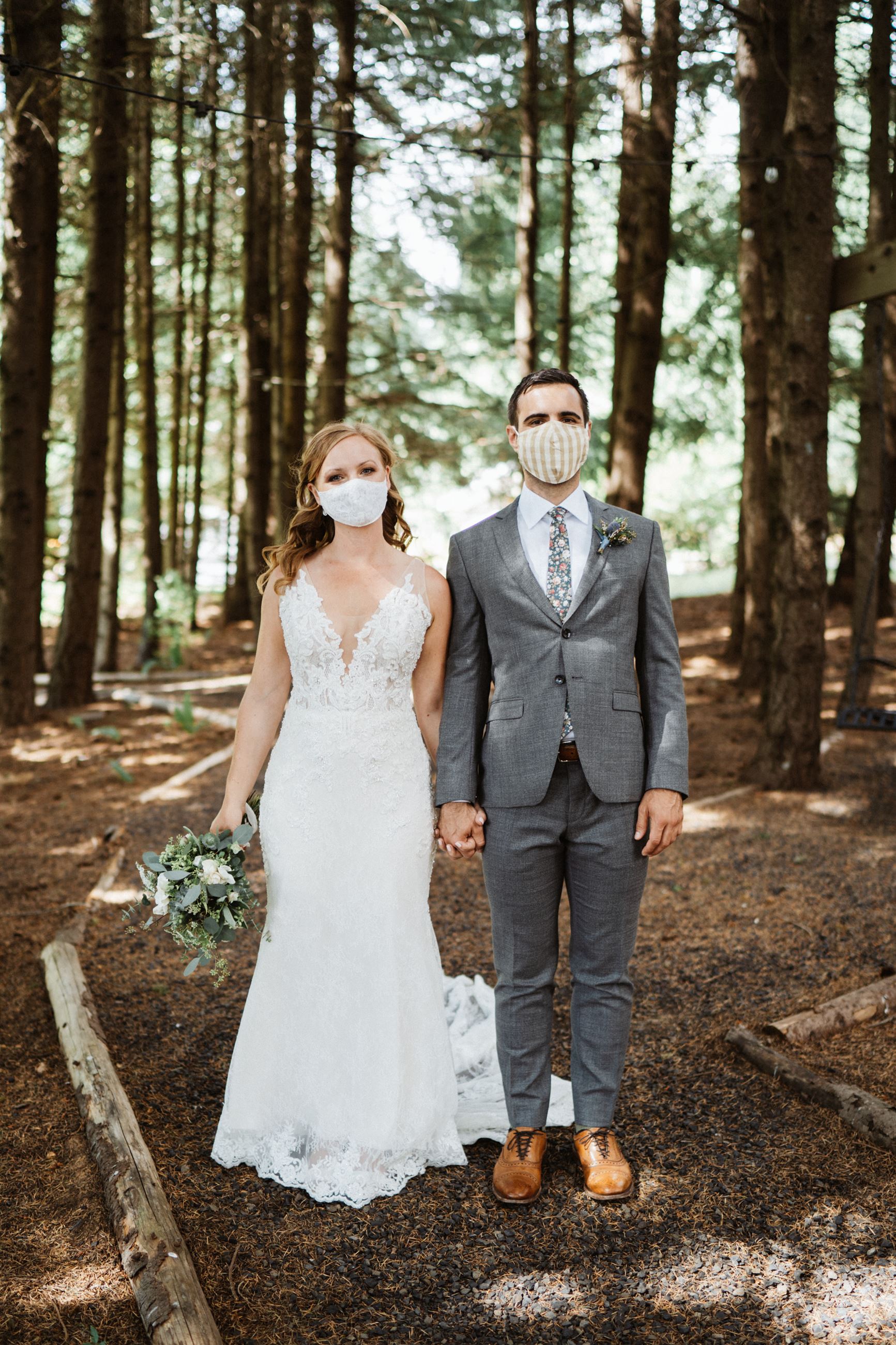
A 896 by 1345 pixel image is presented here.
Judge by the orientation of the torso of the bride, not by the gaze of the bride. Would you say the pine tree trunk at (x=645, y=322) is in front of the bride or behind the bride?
behind

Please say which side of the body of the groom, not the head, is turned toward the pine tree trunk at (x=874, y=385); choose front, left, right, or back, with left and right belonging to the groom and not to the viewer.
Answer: back

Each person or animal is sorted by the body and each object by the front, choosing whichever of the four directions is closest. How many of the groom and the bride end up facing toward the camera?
2

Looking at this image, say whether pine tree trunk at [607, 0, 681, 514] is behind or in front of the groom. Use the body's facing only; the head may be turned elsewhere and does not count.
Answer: behind

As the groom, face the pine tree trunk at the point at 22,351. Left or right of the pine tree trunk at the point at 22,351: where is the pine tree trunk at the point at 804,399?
right

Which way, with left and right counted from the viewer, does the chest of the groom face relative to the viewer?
facing the viewer

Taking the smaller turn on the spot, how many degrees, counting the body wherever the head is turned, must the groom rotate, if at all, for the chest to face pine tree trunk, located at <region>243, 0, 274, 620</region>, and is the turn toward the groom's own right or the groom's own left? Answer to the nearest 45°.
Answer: approximately 180°

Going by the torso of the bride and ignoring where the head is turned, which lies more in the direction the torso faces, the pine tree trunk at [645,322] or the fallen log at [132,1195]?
the fallen log

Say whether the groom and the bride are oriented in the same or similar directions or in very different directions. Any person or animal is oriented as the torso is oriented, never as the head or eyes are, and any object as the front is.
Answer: same or similar directions

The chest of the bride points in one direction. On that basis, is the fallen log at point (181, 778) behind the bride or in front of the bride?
behind

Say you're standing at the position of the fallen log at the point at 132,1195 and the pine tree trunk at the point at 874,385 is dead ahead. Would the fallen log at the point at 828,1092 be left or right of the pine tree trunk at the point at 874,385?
right

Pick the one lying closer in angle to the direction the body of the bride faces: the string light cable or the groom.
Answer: the groom
